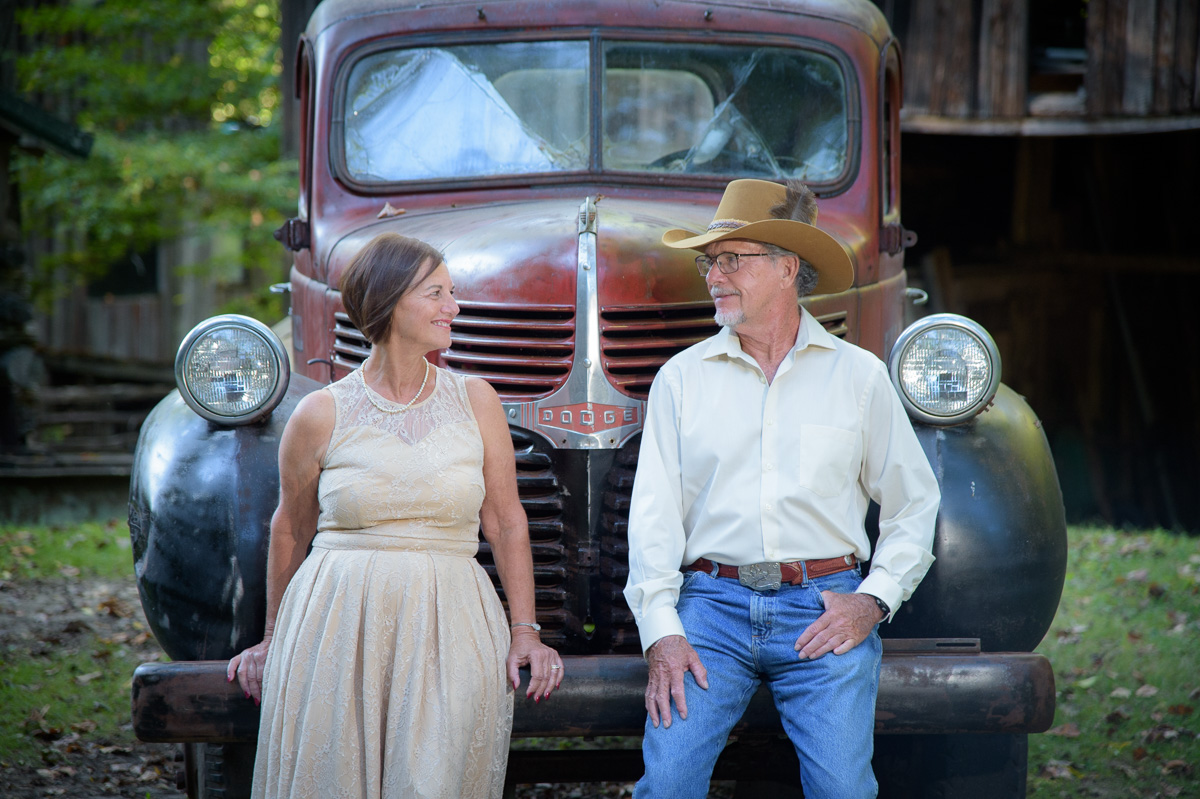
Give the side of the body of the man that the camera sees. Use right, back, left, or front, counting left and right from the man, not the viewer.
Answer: front

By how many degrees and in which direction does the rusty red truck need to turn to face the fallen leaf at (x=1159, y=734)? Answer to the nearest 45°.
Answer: approximately 135° to its left

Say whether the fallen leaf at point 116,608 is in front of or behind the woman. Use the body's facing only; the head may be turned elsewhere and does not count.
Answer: behind

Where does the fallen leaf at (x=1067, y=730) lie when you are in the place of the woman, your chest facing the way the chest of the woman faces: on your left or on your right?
on your left

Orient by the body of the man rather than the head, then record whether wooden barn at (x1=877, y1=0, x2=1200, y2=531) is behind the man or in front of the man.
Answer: behind

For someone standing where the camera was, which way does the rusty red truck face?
facing the viewer

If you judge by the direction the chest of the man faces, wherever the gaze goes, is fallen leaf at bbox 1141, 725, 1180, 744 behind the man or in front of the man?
behind

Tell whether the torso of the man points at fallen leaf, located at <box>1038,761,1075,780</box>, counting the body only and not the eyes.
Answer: no

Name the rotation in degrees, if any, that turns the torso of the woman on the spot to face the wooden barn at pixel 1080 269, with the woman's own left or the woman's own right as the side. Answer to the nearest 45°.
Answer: approximately 135° to the woman's own left

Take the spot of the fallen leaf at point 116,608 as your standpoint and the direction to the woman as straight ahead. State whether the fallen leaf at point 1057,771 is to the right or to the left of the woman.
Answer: left

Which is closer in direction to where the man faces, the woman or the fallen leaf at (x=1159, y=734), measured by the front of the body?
the woman

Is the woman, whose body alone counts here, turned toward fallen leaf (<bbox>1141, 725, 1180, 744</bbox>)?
no

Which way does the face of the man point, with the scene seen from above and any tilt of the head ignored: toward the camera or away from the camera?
toward the camera

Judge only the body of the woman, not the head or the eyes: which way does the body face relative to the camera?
toward the camera

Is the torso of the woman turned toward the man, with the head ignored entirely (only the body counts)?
no
